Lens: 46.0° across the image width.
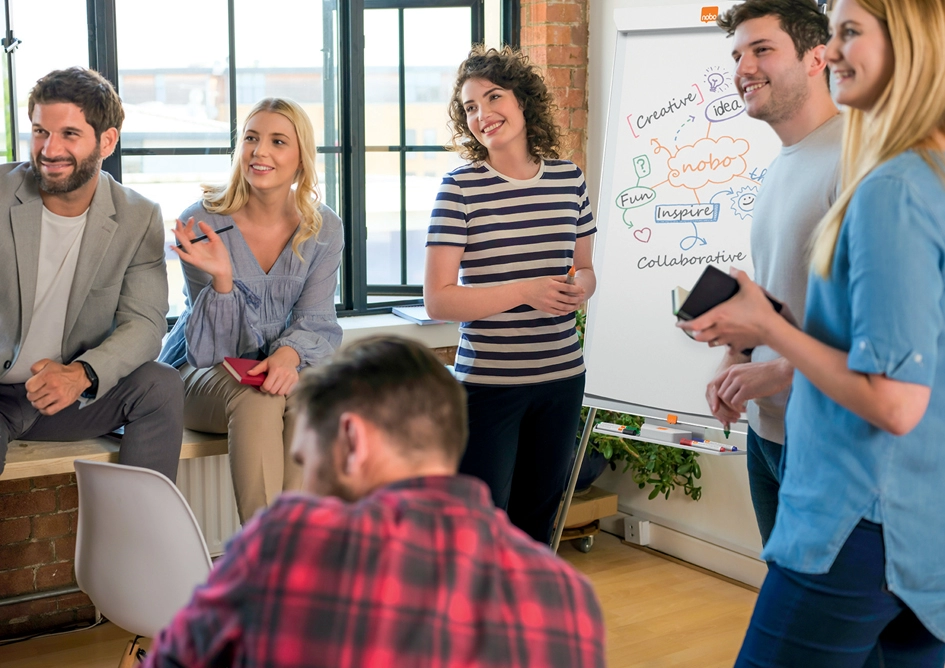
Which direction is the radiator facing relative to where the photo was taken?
toward the camera

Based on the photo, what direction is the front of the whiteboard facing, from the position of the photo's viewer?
facing the viewer and to the left of the viewer

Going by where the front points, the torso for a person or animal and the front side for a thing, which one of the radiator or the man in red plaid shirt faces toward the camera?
the radiator

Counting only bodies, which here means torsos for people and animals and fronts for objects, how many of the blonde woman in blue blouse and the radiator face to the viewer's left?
0

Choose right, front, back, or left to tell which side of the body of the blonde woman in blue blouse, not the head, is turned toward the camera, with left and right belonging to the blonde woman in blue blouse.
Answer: front

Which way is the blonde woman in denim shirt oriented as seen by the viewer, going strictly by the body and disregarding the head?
to the viewer's left

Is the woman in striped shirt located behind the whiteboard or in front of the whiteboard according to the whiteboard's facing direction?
in front

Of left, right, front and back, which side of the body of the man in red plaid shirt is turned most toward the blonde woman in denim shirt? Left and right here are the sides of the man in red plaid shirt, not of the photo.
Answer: right

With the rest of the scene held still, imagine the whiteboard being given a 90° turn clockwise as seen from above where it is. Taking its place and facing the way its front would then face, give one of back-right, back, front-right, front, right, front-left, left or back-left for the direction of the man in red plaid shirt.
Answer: back-left

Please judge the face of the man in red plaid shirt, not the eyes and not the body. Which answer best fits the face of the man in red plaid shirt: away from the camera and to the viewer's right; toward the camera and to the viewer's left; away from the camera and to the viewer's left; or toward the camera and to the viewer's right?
away from the camera and to the viewer's left

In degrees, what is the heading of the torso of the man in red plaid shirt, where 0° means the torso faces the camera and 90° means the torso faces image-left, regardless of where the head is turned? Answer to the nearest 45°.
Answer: approximately 135°

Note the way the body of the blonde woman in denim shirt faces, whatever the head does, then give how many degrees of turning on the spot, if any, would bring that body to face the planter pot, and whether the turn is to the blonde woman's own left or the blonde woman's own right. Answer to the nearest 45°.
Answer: approximately 90° to the blonde woman's own right

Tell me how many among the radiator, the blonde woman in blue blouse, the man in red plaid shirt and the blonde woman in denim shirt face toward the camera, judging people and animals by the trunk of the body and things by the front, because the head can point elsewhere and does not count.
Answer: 2

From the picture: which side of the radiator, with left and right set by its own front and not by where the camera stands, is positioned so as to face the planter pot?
left
